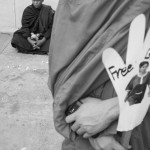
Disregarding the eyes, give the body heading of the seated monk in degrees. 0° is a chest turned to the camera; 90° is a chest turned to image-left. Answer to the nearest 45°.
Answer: approximately 0°
